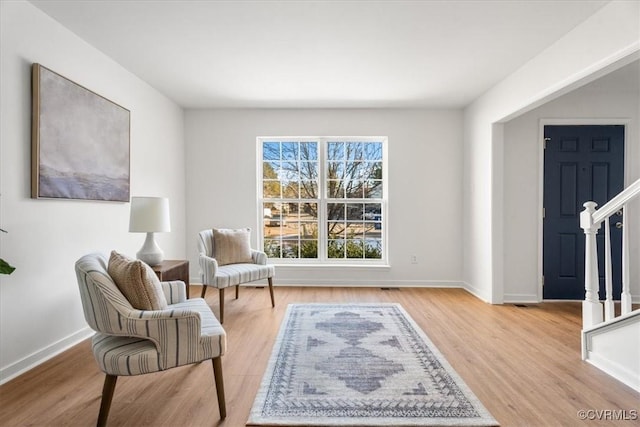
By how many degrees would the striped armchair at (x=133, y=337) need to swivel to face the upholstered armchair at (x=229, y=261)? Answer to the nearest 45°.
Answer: approximately 45° to its left

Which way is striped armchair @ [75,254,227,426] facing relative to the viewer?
to the viewer's right

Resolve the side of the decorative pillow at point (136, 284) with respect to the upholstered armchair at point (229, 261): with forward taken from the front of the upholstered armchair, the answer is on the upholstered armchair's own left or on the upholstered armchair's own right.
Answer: on the upholstered armchair's own right

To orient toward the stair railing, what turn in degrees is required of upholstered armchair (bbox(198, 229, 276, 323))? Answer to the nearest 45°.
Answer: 0° — it already faces it

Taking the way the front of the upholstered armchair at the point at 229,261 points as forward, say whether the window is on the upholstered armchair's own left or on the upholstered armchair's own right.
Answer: on the upholstered armchair's own left

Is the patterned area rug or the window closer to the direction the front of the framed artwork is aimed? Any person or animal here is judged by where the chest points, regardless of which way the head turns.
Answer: the patterned area rug

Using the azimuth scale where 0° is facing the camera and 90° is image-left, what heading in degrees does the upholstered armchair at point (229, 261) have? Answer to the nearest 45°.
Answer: approximately 315°

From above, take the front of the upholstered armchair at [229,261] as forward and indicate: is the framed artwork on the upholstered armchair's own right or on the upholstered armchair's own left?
on the upholstered armchair's own right

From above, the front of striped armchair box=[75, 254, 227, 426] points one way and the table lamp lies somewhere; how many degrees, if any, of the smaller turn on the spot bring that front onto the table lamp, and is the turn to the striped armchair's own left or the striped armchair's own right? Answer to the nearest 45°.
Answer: approximately 90° to the striped armchair's own left

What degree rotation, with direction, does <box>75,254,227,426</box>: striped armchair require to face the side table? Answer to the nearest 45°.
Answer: approximately 90° to its left

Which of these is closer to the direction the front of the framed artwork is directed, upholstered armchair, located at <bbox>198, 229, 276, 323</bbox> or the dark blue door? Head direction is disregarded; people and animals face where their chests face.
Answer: the dark blue door

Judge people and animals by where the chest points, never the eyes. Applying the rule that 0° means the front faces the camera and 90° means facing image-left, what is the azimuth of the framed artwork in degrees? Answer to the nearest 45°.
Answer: approximately 315°

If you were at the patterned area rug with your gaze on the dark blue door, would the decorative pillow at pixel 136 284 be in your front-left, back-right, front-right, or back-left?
back-left

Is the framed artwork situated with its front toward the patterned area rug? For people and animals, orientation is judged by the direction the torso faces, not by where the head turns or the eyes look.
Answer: yes
